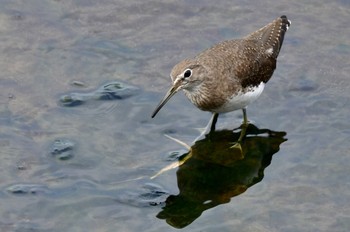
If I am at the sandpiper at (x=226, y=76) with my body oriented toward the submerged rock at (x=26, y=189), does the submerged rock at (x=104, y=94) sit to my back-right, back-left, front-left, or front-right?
front-right

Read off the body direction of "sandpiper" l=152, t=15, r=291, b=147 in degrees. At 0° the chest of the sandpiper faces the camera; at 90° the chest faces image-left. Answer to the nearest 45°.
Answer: approximately 45°

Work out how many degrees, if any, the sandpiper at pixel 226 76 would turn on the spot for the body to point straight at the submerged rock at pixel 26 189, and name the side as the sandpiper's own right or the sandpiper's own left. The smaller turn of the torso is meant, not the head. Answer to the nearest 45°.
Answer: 0° — it already faces it

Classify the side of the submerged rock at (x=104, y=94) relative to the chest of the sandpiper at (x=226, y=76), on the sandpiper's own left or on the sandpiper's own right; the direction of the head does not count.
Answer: on the sandpiper's own right

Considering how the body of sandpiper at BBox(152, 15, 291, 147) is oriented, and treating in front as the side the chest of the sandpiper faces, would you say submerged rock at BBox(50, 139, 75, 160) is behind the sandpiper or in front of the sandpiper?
in front

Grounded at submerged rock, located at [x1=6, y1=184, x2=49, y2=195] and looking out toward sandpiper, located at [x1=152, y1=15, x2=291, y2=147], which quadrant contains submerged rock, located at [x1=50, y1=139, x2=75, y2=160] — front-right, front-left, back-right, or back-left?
front-left

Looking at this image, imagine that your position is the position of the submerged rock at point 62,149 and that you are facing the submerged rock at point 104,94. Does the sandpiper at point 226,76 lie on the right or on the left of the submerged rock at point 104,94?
right
